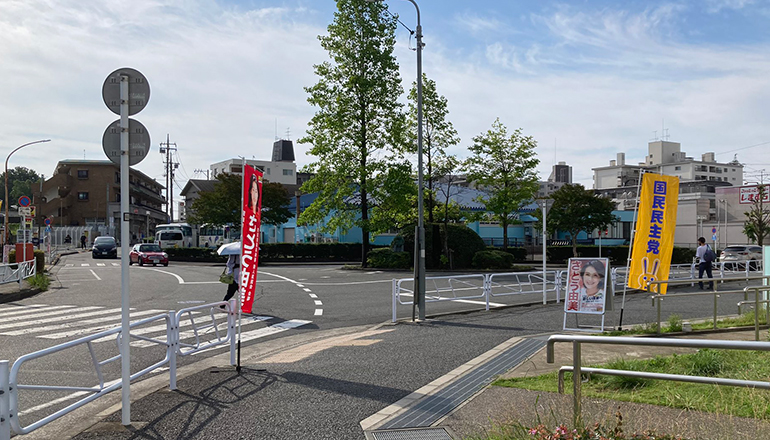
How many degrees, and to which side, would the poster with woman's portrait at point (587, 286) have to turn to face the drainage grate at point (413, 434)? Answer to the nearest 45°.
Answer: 0° — it already faces it

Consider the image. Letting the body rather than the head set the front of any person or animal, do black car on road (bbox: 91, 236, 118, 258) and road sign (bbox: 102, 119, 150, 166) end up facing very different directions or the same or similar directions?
very different directions

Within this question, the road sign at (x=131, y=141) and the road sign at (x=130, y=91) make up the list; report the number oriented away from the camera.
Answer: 2

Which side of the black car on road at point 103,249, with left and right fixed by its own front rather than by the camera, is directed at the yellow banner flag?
front

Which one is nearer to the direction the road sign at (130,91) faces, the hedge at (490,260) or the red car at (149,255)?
the red car

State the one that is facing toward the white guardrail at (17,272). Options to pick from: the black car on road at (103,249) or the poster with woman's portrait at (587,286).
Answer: the black car on road

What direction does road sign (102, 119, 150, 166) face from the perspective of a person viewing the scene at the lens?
facing away from the viewer

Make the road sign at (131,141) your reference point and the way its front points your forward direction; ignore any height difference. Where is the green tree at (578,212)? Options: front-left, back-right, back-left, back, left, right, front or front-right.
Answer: front-right

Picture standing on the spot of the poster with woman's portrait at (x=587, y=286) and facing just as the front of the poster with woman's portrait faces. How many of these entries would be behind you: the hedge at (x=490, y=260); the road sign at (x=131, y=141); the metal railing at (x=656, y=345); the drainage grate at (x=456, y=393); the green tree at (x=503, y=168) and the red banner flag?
2

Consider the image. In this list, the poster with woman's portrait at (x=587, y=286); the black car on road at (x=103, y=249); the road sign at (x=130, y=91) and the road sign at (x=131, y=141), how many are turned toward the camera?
2

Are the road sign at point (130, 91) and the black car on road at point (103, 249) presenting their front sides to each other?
yes

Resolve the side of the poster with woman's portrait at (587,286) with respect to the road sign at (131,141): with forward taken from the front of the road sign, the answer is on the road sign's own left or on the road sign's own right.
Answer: on the road sign's own right

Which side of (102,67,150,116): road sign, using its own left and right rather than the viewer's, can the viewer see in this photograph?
back

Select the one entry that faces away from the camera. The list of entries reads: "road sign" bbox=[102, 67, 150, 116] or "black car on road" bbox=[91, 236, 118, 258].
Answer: the road sign

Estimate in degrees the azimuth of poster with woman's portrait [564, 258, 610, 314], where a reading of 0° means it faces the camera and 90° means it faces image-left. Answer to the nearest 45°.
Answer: approximately 0°

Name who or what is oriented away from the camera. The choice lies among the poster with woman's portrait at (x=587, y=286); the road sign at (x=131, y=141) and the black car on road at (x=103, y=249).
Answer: the road sign

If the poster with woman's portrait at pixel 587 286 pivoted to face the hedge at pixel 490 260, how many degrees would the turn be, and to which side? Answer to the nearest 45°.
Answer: approximately 180°
